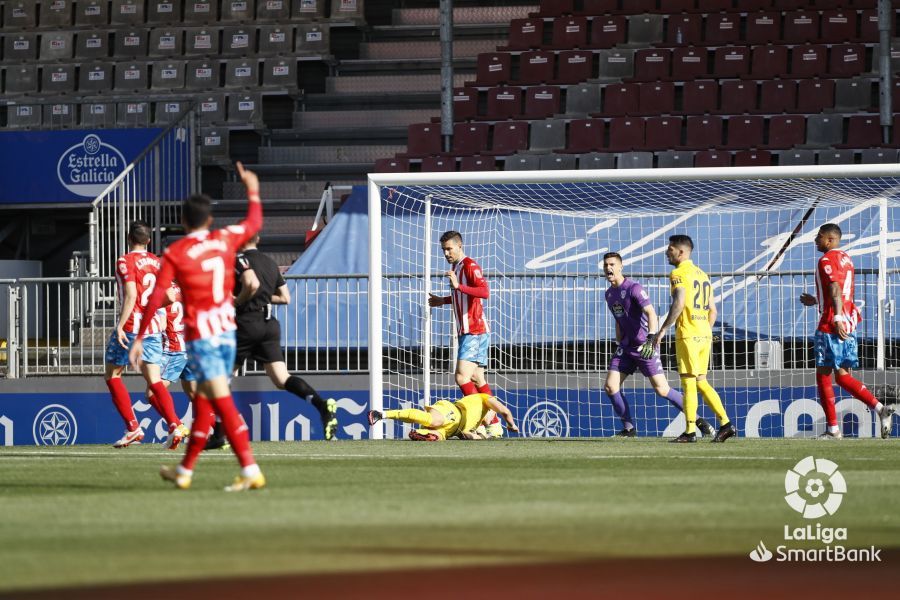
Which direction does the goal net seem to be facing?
toward the camera

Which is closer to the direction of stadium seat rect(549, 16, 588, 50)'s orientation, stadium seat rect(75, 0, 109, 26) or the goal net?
the goal net

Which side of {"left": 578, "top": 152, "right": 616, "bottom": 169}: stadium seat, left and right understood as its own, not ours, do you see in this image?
front

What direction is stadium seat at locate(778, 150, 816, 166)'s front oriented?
toward the camera

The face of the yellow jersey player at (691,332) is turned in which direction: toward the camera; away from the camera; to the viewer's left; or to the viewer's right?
to the viewer's left

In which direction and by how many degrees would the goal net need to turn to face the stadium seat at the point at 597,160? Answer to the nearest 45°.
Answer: approximately 180°

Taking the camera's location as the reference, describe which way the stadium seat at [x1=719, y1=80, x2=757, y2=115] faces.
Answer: facing the viewer

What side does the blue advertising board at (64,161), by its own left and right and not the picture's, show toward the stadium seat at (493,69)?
left

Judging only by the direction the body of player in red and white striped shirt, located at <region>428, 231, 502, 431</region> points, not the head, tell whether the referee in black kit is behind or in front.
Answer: in front

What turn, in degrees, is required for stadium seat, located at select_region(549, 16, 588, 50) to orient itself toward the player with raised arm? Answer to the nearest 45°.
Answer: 0° — it already faces them

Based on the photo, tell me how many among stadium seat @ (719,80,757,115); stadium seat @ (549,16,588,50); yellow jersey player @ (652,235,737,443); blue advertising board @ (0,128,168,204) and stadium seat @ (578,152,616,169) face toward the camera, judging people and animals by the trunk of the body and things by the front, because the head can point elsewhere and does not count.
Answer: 4

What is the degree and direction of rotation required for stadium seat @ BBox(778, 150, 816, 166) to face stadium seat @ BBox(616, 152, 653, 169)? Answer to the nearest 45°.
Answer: approximately 90° to its right
